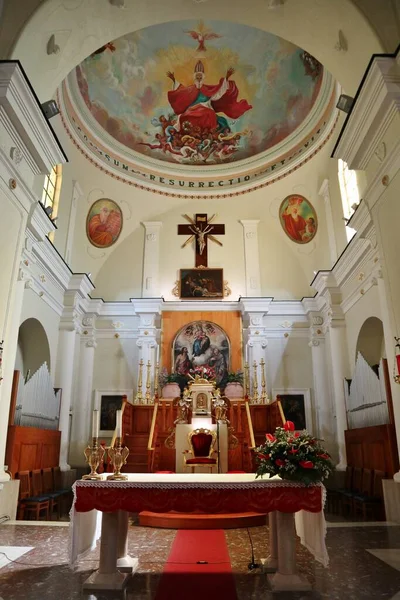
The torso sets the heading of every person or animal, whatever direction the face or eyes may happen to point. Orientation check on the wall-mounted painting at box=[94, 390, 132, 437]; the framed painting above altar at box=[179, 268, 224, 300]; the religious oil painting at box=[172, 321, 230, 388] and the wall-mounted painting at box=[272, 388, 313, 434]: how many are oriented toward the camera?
4

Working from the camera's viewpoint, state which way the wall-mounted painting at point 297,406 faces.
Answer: facing the viewer

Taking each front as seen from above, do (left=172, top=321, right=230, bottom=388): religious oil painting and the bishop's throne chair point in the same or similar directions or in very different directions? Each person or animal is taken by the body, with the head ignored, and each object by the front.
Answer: same or similar directions

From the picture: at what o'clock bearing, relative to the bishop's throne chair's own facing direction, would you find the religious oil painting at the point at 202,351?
The religious oil painting is roughly at 6 o'clock from the bishop's throne chair.

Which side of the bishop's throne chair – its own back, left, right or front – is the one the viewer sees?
front

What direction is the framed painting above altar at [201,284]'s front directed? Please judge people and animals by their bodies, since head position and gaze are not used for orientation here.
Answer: toward the camera

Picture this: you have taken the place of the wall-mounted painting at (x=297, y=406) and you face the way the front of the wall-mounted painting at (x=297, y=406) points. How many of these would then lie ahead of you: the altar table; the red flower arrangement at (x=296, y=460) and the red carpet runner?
3

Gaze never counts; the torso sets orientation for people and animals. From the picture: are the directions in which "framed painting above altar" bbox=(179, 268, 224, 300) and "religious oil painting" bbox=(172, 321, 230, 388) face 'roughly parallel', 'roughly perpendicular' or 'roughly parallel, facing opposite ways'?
roughly parallel

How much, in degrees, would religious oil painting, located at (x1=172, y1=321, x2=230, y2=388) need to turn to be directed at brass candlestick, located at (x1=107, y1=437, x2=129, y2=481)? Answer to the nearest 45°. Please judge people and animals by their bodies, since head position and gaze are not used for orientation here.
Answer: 0° — it already faces it

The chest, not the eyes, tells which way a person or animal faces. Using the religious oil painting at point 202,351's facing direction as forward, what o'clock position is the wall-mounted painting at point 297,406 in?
The wall-mounted painting is roughly at 9 o'clock from the religious oil painting.

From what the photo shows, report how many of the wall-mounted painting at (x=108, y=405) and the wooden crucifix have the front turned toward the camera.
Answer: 2

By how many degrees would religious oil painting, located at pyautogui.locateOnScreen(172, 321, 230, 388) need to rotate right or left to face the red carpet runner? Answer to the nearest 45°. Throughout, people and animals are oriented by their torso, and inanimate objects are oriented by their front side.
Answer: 0° — it already faces it

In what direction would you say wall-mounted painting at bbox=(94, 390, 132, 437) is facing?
toward the camera
